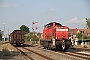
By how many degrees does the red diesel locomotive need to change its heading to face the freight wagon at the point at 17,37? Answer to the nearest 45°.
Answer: approximately 180°

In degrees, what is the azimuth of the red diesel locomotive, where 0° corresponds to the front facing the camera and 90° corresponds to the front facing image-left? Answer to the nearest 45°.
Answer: approximately 315°
